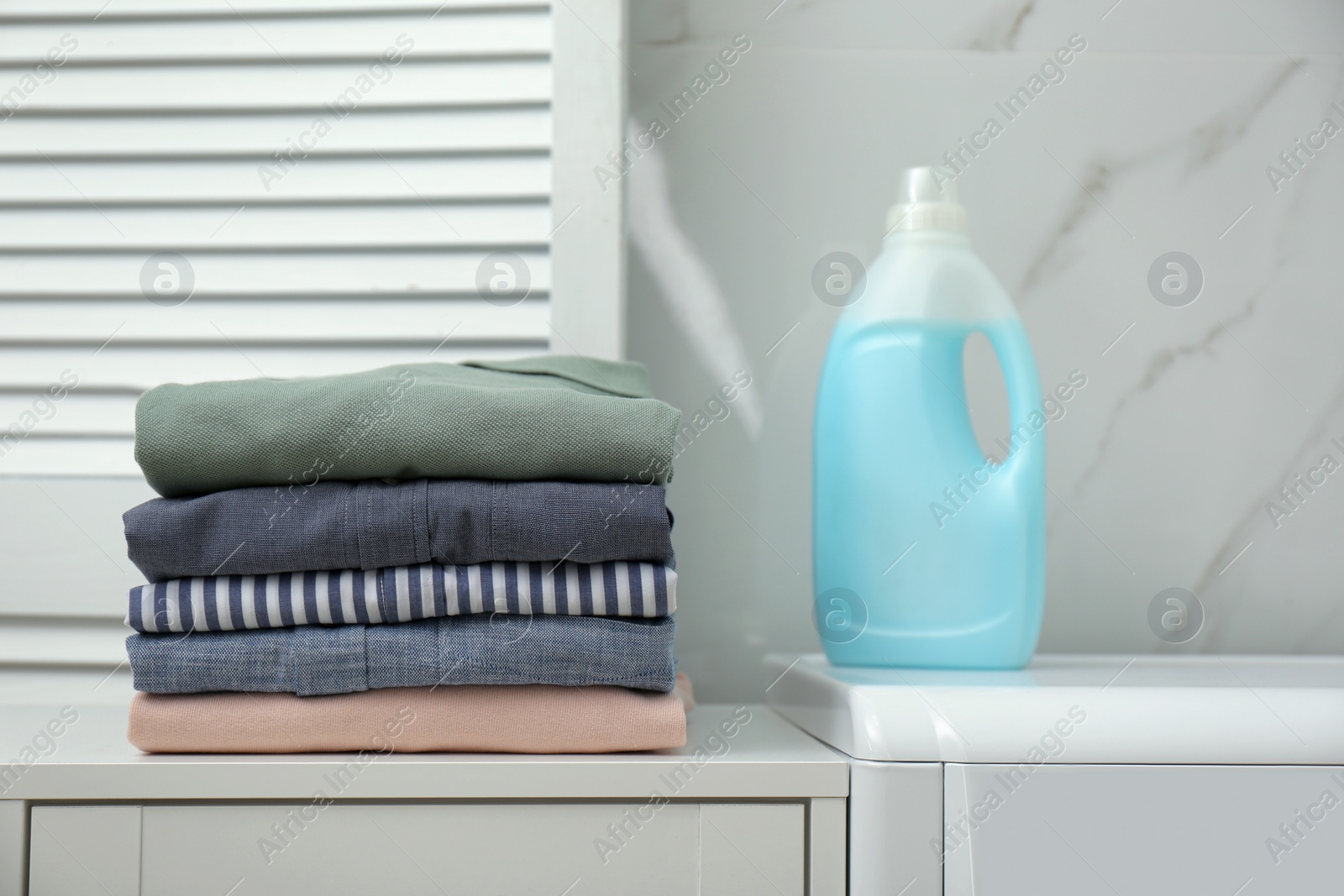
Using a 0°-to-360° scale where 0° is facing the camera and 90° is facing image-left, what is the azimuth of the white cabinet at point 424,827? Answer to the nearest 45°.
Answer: approximately 0°
